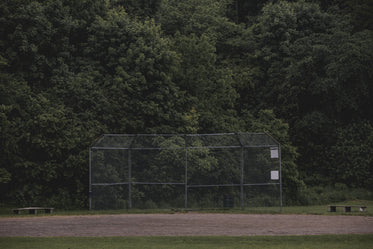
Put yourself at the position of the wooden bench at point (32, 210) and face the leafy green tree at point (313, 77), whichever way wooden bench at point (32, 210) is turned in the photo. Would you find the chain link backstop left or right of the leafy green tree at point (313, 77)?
right

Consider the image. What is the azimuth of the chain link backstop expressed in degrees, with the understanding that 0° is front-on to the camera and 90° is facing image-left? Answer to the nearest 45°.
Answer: approximately 0°

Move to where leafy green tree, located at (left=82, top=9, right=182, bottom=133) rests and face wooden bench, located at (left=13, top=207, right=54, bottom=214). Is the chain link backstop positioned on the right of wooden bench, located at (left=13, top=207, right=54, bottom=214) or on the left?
left

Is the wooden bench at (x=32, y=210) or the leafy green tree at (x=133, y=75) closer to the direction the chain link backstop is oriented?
the wooden bench

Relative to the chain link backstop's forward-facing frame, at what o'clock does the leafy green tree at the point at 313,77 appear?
The leafy green tree is roughly at 7 o'clock from the chain link backstop.

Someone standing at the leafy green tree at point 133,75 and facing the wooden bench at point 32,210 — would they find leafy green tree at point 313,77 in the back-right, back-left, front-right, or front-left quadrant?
back-left

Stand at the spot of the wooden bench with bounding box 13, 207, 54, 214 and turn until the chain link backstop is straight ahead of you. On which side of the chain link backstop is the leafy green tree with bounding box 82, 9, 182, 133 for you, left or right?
left

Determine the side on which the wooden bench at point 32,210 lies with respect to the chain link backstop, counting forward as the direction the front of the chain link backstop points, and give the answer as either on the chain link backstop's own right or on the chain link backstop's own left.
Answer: on the chain link backstop's own right
